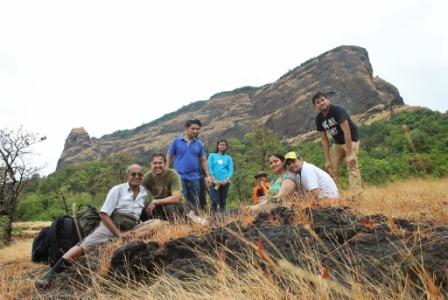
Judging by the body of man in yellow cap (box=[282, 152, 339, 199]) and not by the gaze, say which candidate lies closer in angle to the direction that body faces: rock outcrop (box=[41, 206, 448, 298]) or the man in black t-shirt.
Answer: the rock outcrop

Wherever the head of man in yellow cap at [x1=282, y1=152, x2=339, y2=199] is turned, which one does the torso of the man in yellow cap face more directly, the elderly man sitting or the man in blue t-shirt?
the elderly man sitting

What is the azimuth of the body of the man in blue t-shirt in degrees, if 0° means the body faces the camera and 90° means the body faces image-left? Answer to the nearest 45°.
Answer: approximately 0°

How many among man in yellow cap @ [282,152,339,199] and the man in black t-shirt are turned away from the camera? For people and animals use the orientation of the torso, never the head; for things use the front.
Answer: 0

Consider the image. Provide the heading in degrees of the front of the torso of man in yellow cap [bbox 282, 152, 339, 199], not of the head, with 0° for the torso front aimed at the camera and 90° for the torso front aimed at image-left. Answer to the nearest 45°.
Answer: approximately 45°

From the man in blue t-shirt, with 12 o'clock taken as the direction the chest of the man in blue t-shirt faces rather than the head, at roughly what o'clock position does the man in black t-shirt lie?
The man in black t-shirt is roughly at 10 o'clock from the man in blue t-shirt.

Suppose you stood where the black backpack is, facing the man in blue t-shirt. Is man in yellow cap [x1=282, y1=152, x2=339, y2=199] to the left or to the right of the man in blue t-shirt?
right

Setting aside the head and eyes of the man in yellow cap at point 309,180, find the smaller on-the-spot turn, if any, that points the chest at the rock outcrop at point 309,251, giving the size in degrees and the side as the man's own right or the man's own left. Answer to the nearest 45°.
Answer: approximately 45° to the man's own left

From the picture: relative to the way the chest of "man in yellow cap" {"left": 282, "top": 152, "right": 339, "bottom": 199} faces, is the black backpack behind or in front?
in front

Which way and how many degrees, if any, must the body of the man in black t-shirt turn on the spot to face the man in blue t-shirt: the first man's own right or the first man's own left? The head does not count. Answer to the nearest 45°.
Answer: approximately 45° to the first man's own right
